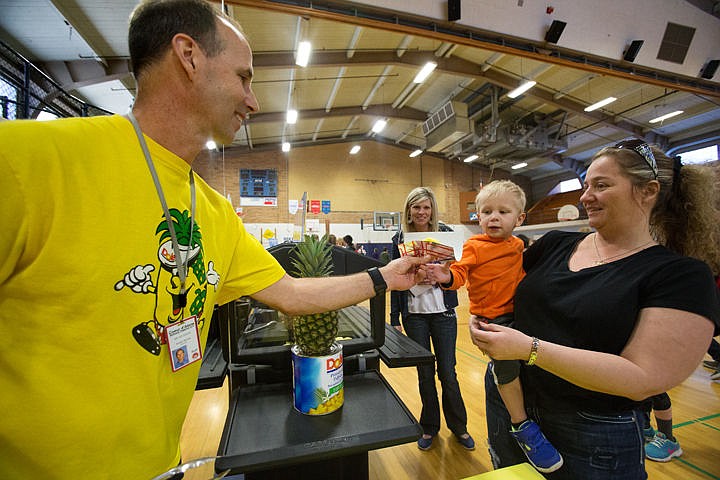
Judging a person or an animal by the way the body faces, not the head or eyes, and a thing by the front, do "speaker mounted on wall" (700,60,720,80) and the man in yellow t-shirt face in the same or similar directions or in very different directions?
very different directions

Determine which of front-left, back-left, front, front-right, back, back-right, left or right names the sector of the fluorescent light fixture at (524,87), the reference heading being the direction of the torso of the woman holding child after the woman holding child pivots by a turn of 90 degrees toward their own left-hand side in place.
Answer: back-left

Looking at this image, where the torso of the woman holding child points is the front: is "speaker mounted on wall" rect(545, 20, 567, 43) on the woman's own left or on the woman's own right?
on the woman's own right

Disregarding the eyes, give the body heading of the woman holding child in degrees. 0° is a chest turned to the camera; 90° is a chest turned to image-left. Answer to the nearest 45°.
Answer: approximately 45°

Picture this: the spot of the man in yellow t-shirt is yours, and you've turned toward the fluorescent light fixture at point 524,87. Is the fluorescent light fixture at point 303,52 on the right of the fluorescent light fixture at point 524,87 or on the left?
left

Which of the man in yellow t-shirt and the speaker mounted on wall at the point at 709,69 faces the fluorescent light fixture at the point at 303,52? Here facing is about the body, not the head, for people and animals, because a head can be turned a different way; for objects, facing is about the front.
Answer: the speaker mounted on wall

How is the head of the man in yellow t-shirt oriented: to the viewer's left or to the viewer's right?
to the viewer's right

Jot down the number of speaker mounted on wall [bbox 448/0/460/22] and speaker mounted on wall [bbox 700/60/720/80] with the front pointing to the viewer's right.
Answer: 0

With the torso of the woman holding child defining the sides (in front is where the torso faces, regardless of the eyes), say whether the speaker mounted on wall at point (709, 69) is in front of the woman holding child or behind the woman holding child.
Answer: behind

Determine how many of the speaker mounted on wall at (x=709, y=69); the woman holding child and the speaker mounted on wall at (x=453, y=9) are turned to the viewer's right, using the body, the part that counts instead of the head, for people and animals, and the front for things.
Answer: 0

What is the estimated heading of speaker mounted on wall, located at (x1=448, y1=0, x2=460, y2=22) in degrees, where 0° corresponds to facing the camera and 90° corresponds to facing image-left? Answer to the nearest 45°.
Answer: approximately 45°

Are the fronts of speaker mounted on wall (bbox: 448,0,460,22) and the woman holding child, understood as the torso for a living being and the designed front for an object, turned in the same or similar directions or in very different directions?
same or similar directions

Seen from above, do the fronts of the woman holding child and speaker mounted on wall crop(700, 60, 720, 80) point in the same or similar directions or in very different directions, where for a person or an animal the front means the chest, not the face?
same or similar directions

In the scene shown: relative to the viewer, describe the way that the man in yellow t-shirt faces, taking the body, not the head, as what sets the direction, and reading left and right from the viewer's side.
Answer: facing the viewer and to the right of the viewer

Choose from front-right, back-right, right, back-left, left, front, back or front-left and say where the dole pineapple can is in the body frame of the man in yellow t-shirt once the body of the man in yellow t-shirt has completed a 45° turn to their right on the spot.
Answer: left
